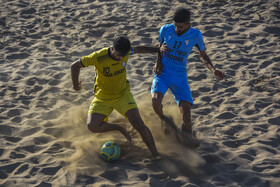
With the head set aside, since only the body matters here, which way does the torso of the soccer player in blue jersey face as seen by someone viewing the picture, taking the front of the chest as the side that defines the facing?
toward the camera

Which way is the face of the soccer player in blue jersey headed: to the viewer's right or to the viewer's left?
to the viewer's left

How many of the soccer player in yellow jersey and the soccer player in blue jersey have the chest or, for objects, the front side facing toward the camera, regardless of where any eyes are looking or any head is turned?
2

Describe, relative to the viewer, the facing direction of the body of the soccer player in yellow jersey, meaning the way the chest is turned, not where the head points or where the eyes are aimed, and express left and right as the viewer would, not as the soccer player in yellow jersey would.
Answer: facing the viewer

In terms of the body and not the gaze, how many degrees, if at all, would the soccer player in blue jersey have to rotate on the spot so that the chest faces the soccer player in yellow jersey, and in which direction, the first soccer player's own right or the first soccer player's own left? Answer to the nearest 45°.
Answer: approximately 45° to the first soccer player's own right

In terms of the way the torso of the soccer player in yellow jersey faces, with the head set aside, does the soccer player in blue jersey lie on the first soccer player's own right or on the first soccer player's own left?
on the first soccer player's own left

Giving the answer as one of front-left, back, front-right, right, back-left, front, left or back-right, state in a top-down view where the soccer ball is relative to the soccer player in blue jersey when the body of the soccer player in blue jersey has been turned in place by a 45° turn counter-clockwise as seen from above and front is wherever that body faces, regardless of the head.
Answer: right
